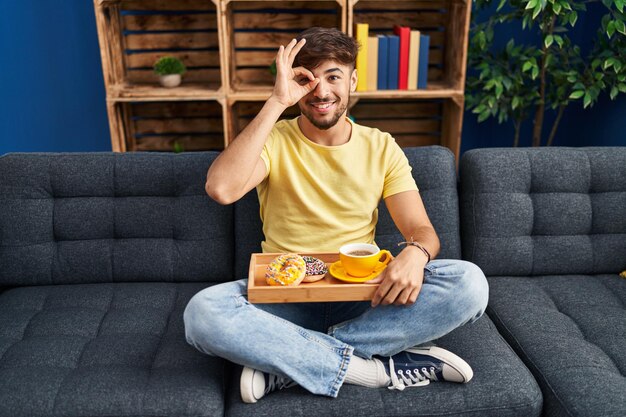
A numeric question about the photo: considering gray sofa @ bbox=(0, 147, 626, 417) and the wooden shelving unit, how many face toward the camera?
2

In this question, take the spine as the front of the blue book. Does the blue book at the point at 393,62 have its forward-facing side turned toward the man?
yes

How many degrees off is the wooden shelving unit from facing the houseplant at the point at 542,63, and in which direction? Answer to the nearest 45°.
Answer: approximately 90° to its left

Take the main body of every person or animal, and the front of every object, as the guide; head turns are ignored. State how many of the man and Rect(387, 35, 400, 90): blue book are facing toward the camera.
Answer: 2

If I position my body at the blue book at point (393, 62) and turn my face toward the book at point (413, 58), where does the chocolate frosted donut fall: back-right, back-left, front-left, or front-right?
back-right

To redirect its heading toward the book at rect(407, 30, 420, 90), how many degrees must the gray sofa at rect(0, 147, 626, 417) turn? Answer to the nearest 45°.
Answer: approximately 135° to its left

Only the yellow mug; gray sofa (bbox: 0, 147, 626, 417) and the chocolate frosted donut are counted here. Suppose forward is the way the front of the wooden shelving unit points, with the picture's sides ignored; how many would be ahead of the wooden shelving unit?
3

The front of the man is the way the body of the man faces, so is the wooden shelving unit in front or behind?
behind

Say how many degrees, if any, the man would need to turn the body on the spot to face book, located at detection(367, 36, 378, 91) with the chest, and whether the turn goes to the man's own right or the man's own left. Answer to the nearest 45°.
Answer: approximately 180°

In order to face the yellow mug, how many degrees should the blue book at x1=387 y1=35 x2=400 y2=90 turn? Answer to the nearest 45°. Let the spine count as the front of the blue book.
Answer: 0° — it already faces it

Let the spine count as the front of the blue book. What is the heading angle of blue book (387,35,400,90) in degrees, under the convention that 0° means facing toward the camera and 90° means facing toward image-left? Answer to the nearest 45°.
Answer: approximately 0°

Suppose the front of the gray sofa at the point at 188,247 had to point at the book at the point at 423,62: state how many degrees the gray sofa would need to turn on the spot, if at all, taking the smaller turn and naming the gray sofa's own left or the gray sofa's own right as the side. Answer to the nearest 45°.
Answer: approximately 135° to the gray sofa's own left
